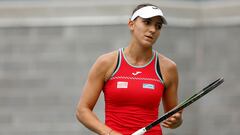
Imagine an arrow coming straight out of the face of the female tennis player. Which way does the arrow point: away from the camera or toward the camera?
toward the camera

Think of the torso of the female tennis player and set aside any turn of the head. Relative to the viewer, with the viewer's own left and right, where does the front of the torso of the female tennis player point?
facing the viewer
